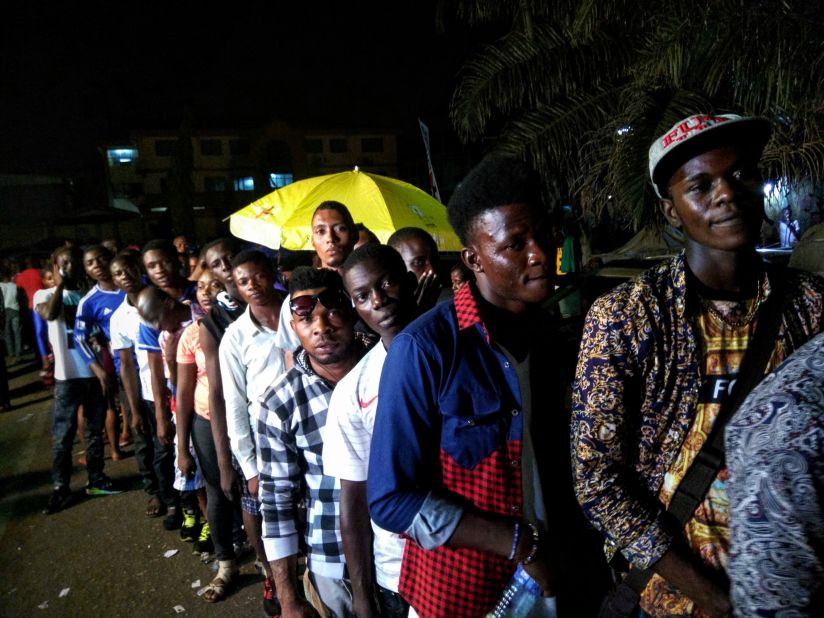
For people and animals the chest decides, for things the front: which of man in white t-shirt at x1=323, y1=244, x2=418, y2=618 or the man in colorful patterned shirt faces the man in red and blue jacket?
the man in white t-shirt

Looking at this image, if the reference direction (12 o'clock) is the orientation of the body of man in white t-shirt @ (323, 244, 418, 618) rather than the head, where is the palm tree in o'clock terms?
The palm tree is roughly at 9 o'clock from the man in white t-shirt.

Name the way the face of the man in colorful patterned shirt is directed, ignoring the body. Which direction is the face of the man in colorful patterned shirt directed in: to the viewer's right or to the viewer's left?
to the viewer's right

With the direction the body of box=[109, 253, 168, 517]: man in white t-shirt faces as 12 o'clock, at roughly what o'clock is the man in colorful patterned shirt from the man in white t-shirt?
The man in colorful patterned shirt is roughly at 1 o'clock from the man in white t-shirt.

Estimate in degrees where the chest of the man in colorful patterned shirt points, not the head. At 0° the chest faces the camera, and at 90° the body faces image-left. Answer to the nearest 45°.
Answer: approximately 315°

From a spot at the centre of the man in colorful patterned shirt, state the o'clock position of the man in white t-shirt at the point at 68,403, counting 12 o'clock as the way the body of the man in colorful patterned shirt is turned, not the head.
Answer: The man in white t-shirt is roughly at 5 o'clock from the man in colorful patterned shirt.

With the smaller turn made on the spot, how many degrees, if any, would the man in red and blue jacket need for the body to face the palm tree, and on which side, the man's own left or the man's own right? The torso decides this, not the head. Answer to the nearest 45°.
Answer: approximately 135° to the man's own left

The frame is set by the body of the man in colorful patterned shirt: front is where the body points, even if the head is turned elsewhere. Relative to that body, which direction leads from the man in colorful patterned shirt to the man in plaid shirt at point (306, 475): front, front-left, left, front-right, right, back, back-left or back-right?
back-right

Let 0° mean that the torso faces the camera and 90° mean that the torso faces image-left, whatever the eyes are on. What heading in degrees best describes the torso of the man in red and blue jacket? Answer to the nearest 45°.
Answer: approximately 315°

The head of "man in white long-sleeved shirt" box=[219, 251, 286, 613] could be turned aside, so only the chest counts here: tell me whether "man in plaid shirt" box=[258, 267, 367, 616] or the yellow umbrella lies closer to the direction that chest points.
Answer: the man in plaid shirt

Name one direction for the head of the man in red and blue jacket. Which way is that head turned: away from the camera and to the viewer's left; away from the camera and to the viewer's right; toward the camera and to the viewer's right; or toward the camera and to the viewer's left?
toward the camera and to the viewer's right

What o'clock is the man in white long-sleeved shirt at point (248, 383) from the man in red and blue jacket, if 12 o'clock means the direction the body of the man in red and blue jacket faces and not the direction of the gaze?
The man in white long-sleeved shirt is roughly at 6 o'clock from the man in red and blue jacket.
